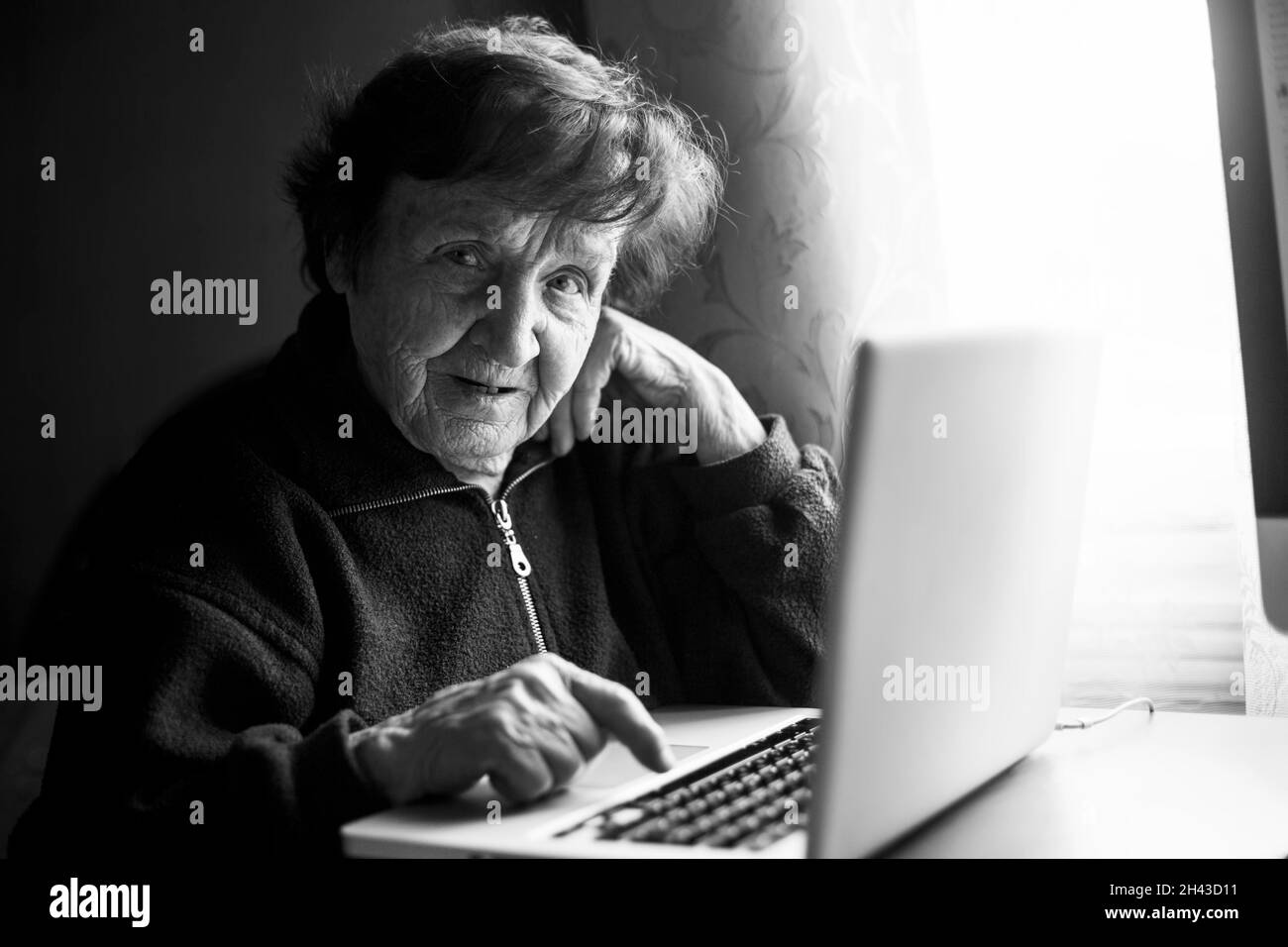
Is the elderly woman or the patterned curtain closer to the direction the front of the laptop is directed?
the elderly woman

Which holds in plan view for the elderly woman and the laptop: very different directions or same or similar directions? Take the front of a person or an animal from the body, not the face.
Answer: very different directions

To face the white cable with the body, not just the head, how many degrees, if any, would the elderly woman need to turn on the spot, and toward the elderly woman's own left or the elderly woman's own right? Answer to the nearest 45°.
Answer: approximately 45° to the elderly woman's own left

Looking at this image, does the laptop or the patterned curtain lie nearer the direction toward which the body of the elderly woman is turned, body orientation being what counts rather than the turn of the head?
the laptop

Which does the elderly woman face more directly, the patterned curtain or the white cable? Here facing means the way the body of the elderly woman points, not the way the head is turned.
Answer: the white cable

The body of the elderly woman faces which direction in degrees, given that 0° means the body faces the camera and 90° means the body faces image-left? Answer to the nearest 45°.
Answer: approximately 315°

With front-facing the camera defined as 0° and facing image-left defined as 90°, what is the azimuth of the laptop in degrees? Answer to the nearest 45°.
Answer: approximately 135°

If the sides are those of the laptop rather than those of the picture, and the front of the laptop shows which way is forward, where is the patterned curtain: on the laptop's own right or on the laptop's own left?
on the laptop's own right
